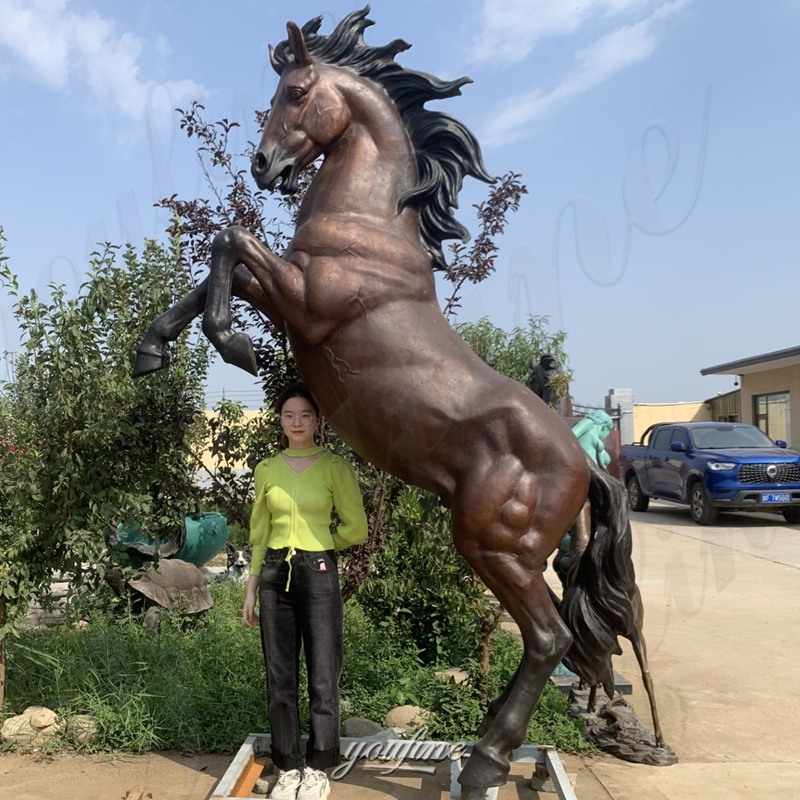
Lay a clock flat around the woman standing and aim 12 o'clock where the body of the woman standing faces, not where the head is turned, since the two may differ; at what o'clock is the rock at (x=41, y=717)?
The rock is roughly at 4 o'clock from the woman standing.

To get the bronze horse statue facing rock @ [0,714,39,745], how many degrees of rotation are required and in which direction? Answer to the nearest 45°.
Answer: approximately 45° to its right

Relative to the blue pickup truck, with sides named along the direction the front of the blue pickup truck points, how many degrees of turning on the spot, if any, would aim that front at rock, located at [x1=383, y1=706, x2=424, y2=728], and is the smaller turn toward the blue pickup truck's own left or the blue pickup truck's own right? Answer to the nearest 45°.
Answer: approximately 45° to the blue pickup truck's own right

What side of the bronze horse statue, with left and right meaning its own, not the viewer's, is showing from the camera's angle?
left

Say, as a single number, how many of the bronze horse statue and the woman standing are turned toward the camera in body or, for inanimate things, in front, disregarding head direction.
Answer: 1
